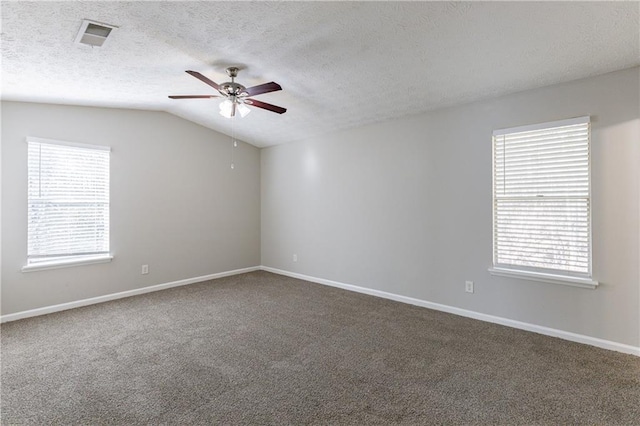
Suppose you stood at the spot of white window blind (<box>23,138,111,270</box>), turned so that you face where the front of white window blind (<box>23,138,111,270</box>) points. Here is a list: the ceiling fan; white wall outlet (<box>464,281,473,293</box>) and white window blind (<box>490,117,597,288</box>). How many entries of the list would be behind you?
0

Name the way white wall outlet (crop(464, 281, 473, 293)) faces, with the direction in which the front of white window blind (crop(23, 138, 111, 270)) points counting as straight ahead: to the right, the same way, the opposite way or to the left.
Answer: to the right

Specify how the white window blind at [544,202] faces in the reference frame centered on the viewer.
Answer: facing the viewer and to the left of the viewer

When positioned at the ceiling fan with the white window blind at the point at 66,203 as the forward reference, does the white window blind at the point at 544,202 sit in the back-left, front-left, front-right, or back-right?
back-right

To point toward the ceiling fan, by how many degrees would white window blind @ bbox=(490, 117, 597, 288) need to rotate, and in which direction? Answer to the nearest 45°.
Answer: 0° — it already faces it

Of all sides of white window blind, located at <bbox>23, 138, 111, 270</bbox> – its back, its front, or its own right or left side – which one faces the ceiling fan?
front

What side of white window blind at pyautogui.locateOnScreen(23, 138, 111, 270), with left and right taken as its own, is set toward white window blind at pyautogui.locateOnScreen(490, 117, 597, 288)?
front

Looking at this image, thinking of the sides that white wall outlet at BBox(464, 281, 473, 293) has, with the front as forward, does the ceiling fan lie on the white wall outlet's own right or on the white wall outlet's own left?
on the white wall outlet's own right

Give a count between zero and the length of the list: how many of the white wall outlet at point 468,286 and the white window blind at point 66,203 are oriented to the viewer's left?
0

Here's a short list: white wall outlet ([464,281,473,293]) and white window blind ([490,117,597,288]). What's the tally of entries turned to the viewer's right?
0

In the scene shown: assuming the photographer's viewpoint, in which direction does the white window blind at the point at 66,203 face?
facing the viewer and to the right of the viewer

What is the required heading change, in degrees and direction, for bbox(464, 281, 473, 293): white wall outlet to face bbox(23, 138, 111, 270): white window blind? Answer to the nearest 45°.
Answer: approximately 90° to its right

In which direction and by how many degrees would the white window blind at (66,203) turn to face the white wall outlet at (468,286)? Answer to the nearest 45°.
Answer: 0° — it already faces it

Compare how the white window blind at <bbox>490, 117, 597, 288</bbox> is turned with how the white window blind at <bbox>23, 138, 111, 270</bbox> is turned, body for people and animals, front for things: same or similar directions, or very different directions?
very different directions

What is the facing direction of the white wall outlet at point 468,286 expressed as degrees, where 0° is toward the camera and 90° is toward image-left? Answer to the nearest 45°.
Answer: approximately 0°
